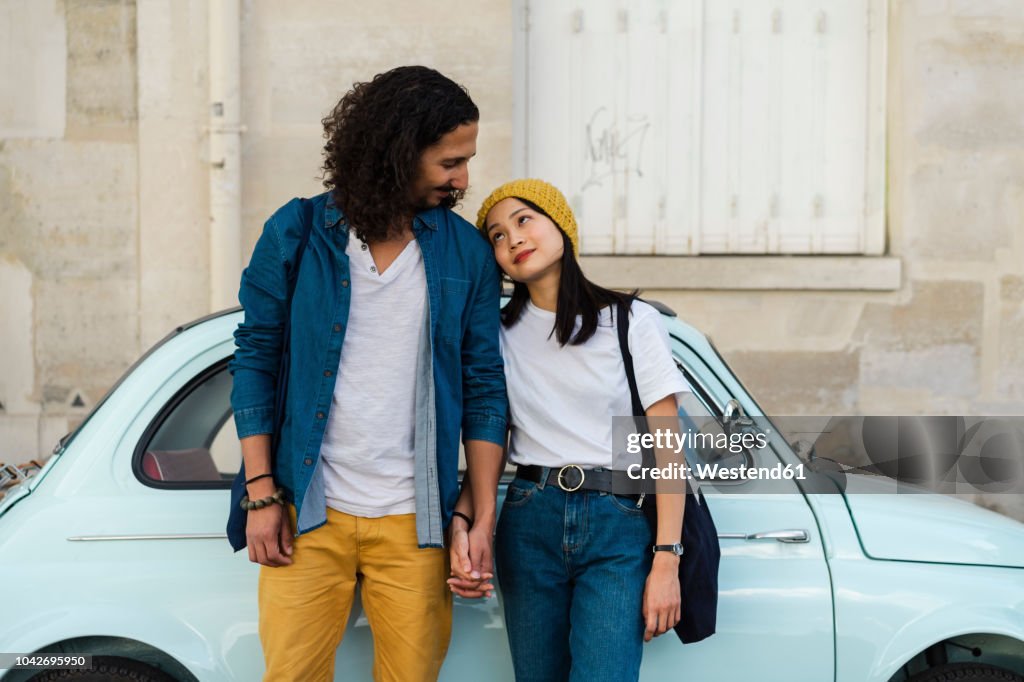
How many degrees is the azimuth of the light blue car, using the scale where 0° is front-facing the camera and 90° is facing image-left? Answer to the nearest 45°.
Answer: approximately 270°

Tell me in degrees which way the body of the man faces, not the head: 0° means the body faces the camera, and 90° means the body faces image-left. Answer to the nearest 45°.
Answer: approximately 0°

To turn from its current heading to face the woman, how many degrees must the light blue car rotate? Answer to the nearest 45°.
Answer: approximately 45° to its right

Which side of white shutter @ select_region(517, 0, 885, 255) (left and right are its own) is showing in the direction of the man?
front

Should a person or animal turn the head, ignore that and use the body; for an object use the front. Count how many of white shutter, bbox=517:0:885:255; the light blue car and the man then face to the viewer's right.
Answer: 1

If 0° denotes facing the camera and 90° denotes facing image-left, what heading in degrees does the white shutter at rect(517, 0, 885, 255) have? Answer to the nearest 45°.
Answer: approximately 0°

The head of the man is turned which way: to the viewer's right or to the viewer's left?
to the viewer's right

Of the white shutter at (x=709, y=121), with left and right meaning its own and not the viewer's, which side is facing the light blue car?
front

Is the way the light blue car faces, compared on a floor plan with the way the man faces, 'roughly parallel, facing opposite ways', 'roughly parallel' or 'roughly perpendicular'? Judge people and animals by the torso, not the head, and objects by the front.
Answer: roughly perpendicular
